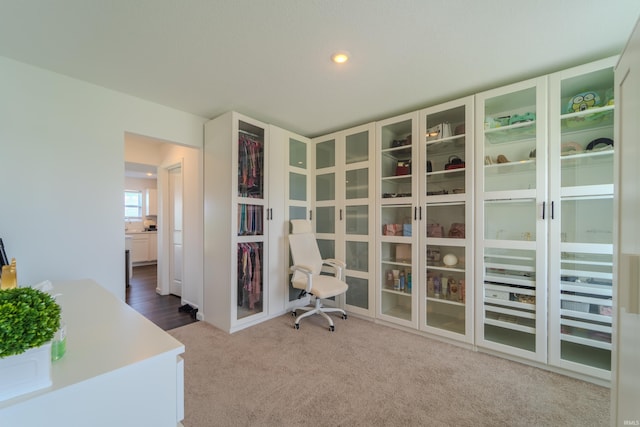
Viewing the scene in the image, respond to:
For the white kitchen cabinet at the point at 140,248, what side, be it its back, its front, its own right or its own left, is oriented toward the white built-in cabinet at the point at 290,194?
front

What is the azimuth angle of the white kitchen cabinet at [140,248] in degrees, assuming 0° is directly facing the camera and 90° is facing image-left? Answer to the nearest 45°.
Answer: approximately 0°

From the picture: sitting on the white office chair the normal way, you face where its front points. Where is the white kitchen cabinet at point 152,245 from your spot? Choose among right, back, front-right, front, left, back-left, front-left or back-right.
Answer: back

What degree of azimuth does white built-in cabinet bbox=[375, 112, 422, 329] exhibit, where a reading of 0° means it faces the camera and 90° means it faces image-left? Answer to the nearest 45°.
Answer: approximately 45°

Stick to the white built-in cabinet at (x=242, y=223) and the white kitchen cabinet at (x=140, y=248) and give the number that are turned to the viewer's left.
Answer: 0

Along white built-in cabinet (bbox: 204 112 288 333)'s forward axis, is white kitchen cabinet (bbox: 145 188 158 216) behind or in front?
behind

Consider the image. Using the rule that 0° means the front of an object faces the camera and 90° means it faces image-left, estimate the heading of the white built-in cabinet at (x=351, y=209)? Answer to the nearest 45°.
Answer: approximately 45°

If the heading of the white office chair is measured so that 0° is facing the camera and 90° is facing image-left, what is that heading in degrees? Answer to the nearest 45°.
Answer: approximately 315°

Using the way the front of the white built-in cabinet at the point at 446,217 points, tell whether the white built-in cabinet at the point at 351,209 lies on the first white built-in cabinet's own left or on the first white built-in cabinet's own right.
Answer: on the first white built-in cabinet's own right

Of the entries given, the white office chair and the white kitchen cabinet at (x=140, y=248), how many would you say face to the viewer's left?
0

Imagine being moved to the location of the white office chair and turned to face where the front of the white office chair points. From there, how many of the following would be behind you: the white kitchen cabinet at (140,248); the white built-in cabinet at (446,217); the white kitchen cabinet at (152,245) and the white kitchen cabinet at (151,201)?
3

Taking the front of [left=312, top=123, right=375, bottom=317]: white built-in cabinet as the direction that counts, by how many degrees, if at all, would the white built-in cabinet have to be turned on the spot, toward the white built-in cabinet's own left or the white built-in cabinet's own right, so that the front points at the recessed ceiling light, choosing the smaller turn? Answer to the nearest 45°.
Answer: approximately 45° to the white built-in cabinet's own left
